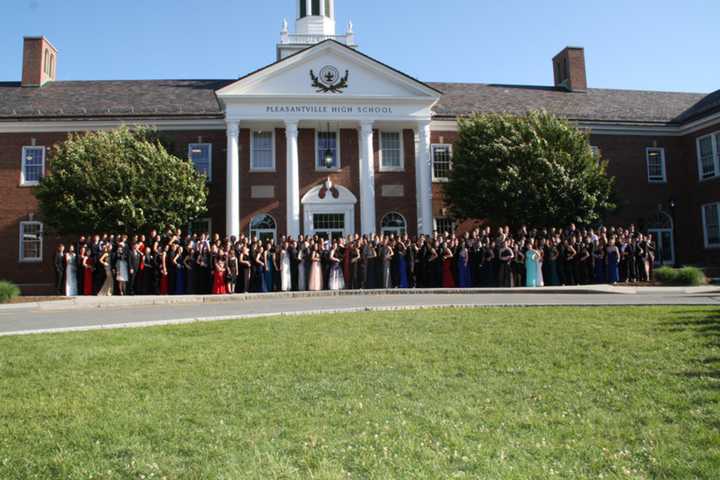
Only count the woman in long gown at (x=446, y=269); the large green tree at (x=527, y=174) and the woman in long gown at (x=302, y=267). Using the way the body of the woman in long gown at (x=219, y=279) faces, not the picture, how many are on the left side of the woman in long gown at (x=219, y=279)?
3

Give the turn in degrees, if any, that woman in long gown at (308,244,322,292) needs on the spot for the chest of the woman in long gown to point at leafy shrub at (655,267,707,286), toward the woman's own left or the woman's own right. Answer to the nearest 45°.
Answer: approximately 90° to the woman's own left

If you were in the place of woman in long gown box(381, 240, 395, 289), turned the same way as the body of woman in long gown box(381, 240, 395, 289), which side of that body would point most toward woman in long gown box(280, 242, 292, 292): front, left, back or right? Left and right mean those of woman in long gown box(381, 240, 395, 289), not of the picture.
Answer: right

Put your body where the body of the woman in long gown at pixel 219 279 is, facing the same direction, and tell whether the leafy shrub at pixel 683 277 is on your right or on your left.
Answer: on your left

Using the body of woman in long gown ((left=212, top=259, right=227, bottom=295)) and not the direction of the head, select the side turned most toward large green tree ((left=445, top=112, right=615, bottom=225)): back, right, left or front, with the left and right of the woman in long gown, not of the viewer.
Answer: left

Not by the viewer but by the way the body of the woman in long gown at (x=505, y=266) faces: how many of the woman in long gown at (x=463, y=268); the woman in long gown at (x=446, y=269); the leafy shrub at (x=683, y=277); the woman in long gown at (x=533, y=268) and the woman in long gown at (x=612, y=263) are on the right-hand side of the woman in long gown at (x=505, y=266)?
2

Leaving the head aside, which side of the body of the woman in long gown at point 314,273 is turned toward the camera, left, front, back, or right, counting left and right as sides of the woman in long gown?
front

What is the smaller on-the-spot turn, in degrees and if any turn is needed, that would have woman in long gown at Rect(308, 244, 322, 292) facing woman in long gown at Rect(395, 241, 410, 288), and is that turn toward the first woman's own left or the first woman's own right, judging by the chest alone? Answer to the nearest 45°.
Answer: approximately 90° to the first woman's own left

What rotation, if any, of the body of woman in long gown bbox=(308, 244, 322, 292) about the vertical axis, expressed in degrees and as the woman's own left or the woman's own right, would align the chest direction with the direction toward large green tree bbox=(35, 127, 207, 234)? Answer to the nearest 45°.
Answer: approximately 90° to the woman's own right

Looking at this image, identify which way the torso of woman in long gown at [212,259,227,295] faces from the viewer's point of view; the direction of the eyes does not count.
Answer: toward the camera
